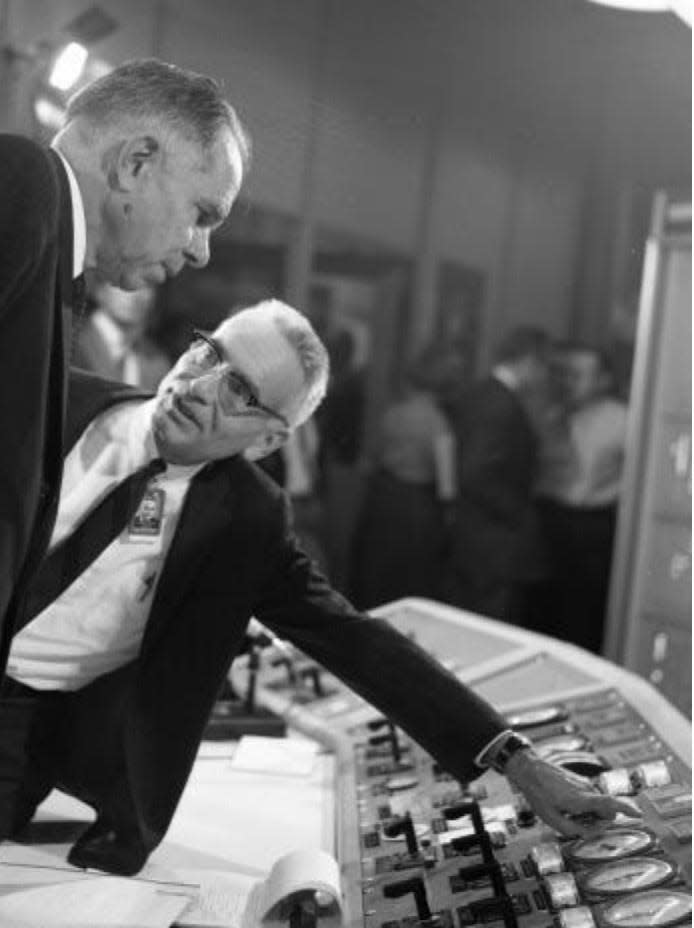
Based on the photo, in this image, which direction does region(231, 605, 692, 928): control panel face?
to the viewer's left

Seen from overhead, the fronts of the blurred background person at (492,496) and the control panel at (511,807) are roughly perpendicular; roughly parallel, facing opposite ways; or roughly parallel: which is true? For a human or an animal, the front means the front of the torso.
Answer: roughly parallel, facing opposite ways

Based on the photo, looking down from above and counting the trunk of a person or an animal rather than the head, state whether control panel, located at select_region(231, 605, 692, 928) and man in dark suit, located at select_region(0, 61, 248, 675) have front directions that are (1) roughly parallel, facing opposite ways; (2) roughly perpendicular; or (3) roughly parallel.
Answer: roughly parallel, facing opposite ways

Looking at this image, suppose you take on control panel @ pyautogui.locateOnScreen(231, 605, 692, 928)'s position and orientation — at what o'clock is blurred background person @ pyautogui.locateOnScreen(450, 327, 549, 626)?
The blurred background person is roughly at 3 o'clock from the control panel.

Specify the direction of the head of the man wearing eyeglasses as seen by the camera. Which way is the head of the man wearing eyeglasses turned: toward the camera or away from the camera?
toward the camera

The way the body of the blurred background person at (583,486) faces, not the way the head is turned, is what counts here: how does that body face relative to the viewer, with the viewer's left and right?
facing the viewer and to the left of the viewer

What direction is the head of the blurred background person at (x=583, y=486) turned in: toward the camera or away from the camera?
toward the camera

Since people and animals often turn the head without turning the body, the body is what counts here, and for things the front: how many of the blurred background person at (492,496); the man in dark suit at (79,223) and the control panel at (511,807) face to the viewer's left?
1

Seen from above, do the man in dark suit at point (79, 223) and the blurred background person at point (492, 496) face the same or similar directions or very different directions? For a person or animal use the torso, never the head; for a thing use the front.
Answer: same or similar directions

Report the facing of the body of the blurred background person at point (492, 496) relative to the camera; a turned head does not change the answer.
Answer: to the viewer's right

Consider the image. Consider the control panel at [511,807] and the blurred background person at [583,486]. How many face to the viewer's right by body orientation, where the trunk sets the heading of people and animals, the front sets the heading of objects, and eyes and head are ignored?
0

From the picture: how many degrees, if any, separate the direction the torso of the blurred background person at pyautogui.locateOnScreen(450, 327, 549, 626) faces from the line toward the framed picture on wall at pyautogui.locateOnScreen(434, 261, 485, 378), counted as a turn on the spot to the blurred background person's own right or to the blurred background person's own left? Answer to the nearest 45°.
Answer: approximately 90° to the blurred background person's own left

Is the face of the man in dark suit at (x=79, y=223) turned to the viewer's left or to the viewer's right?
to the viewer's right

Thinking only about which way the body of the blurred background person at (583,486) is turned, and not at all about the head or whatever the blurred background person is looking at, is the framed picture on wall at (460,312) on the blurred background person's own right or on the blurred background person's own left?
on the blurred background person's own right

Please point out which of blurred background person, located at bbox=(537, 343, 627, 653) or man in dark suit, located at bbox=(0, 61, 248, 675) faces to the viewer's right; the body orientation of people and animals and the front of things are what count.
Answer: the man in dark suit

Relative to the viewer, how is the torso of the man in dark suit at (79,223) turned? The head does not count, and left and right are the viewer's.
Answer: facing to the right of the viewer
